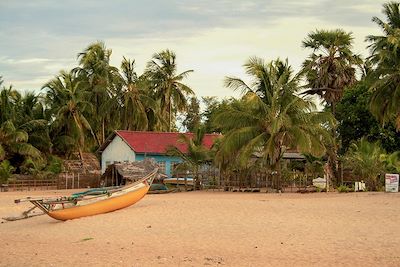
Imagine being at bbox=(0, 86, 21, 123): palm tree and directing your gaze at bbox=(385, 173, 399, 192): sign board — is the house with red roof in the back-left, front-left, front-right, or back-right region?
front-left

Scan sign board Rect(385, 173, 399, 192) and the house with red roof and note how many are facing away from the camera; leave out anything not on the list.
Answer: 0

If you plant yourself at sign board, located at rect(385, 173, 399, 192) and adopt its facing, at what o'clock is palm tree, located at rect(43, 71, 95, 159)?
The palm tree is roughly at 4 o'clock from the sign board.

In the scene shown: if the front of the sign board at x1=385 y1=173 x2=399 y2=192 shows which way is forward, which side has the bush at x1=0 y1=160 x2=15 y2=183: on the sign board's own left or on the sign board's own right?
on the sign board's own right

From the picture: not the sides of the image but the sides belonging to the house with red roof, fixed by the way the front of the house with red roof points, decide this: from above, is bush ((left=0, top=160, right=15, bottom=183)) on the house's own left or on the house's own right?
on the house's own right

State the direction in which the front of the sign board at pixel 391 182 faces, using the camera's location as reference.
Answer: facing the viewer

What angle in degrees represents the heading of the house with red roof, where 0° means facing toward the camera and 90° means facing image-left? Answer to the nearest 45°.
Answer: approximately 315°

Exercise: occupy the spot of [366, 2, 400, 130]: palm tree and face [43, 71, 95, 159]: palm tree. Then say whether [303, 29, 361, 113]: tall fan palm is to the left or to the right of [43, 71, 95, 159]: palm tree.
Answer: right

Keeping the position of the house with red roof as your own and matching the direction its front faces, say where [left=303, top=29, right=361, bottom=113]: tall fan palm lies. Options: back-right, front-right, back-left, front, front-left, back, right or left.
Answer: front-left

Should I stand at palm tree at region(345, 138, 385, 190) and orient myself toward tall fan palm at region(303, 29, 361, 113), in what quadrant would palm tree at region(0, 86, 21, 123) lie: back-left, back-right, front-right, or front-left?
front-left
